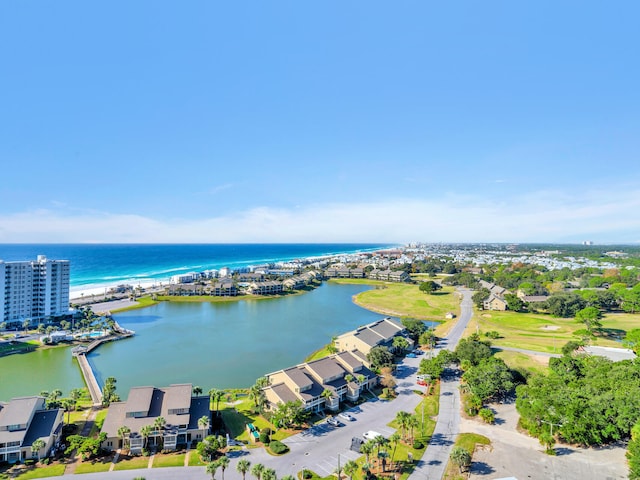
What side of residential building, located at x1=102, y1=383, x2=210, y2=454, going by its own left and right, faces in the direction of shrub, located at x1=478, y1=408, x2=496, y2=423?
left

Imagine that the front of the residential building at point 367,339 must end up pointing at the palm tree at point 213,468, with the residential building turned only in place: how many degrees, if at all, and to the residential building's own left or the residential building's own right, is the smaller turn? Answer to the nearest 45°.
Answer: approximately 45° to the residential building's own right

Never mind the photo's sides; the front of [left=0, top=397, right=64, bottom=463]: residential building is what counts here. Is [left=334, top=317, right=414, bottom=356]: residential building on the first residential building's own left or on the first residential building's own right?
on the first residential building's own left

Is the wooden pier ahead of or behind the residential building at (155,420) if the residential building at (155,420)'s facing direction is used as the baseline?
behind

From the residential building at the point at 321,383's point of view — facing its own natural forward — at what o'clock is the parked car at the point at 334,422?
The parked car is roughly at 1 o'clock from the residential building.

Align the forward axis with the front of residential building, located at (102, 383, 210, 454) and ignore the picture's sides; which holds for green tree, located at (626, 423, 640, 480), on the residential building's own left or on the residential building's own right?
on the residential building's own left

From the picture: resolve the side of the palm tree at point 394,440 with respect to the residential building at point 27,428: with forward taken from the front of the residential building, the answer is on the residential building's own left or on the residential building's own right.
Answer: on the residential building's own left

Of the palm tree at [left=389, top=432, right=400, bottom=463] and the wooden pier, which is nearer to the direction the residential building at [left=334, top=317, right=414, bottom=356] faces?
the palm tree

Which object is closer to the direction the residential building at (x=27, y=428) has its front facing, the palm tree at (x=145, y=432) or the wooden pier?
the palm tree

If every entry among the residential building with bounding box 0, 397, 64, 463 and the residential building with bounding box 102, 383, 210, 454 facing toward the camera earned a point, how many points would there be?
2
